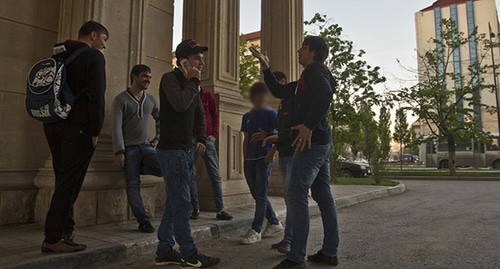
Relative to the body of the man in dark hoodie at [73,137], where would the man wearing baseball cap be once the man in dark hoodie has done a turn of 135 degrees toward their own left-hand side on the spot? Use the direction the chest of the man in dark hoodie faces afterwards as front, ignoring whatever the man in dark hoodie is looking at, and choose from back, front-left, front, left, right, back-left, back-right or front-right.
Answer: back

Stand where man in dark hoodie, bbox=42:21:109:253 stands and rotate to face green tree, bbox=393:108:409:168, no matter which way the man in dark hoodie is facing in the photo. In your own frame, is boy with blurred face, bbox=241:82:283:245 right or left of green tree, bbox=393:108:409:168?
right

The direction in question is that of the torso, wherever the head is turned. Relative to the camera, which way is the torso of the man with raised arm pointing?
to the viewer's left

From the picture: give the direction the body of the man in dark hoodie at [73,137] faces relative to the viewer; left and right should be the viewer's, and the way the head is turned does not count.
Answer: facing to the right of the viewer

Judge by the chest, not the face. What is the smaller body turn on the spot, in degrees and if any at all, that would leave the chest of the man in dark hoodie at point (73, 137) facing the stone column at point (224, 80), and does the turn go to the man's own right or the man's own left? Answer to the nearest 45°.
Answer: approximately 45° to the man's own left

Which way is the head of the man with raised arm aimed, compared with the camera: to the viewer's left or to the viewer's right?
to the viewer's left

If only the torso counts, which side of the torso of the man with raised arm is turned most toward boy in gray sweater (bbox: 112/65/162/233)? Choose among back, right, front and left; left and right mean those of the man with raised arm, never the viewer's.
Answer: front

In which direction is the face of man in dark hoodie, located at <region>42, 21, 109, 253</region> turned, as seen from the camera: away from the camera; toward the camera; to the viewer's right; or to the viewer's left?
to the viewer's right

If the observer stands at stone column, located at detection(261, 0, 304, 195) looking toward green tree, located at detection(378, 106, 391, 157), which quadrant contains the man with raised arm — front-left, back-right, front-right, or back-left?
back-right

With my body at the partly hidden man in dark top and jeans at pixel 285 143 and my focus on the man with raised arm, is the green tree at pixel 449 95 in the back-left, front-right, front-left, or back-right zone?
back-left
